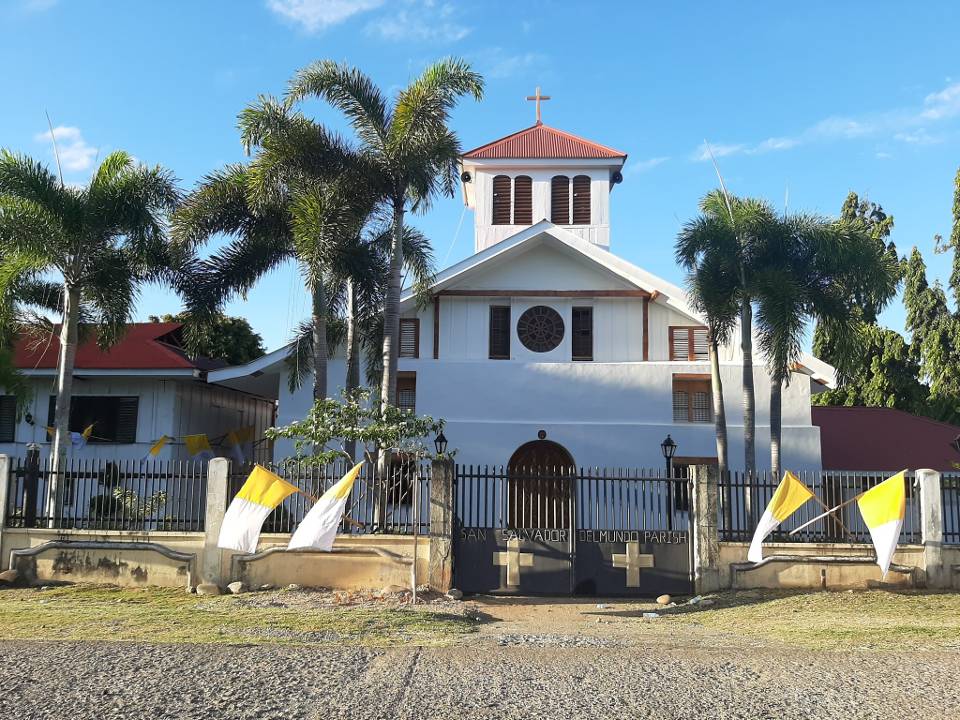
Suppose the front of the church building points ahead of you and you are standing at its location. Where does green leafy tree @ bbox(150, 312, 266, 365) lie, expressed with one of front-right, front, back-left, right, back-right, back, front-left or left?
back-right

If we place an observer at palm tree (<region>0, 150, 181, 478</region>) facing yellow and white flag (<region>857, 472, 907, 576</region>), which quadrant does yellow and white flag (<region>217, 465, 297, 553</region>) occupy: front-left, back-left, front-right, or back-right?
front-right

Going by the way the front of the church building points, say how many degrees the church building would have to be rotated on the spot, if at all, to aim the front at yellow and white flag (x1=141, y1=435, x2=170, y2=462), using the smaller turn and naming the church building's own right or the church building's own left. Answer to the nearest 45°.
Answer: approximately 90° to the church building's own right

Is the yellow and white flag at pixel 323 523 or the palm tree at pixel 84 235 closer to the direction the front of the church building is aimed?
the yellow and white flag

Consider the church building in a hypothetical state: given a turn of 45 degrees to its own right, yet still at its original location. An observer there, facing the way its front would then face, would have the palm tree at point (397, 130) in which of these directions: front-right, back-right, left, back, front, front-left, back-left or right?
front

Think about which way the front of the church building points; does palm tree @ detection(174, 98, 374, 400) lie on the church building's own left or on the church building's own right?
on the church building's own right

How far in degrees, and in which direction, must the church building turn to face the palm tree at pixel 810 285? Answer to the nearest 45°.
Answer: approximately 45° to its left

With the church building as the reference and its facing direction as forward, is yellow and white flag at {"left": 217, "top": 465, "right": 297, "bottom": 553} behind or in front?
in front

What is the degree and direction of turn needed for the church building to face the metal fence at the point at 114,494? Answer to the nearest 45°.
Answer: approximately 45° to its right

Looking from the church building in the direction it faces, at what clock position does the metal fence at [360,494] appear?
The metal fence is roughly at 1 o'clock from the church building.

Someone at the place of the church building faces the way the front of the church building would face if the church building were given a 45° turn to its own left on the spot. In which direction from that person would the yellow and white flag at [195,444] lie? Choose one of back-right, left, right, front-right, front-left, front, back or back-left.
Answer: back-right

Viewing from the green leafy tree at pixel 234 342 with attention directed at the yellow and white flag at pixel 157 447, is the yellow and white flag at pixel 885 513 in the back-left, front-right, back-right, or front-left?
front-left

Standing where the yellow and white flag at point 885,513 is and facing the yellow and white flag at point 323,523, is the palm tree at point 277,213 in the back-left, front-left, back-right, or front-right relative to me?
front-right

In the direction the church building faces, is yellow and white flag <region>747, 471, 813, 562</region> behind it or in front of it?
in front

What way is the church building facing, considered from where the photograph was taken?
facing the viewer

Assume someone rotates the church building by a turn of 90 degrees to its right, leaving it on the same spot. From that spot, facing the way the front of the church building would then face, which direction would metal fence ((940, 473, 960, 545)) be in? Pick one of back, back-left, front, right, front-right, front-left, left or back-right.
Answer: back-left
